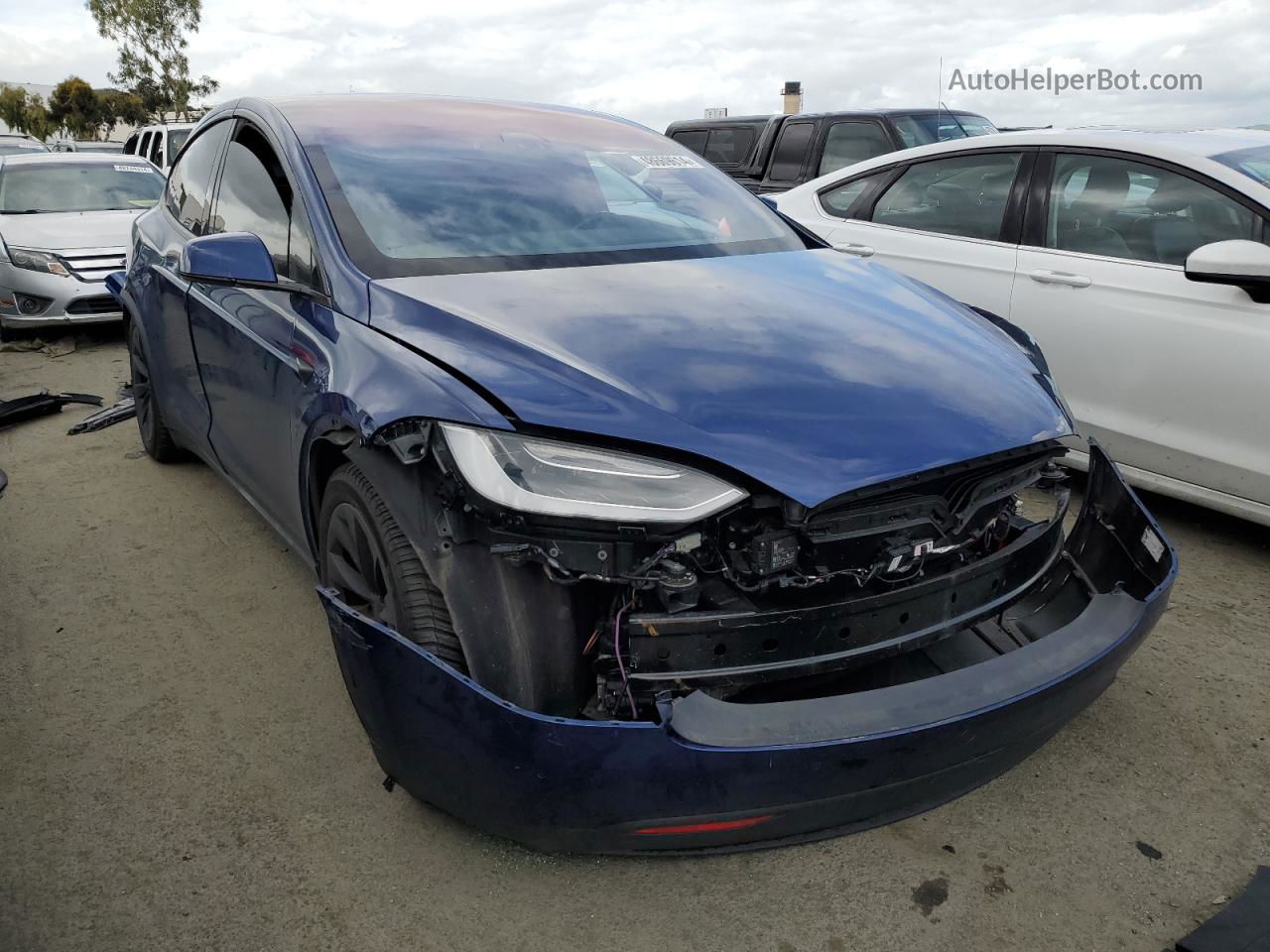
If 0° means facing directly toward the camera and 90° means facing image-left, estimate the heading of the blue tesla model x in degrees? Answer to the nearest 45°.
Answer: approximately 315°

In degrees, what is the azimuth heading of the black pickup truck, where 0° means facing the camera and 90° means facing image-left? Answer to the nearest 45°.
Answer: approximately 315°

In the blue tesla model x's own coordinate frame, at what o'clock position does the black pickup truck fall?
The black pickup truck is roughly at 8 o'clock from the blue tesla model x.

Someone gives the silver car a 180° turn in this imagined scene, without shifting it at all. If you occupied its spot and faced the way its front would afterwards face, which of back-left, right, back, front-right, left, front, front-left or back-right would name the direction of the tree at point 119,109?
front-right

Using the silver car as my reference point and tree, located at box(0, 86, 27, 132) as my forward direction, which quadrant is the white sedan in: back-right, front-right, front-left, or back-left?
back-right

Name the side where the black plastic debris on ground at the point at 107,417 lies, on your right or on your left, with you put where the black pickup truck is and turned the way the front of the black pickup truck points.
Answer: on your right

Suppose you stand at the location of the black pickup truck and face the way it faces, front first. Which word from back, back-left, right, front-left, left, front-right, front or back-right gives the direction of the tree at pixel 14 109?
back

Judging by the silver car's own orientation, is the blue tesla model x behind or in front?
in front

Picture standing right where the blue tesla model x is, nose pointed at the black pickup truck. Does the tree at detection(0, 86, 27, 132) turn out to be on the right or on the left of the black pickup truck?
left

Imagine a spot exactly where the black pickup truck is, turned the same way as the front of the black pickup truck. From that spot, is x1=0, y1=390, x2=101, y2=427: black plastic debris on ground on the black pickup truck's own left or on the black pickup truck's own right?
on the black pickup truck's own right

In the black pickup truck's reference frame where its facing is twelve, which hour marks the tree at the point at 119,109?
The tree is roughly at 6 o'clock from the black pickup truck.

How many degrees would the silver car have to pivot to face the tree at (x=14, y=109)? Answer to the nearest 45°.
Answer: approximately 135° to its left

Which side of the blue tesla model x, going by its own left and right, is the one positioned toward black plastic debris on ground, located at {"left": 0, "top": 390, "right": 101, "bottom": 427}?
back

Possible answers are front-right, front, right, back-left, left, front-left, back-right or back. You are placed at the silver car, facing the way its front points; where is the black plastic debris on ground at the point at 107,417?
front-right

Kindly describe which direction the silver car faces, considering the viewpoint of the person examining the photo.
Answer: facing the viewer and to the right of the viewer

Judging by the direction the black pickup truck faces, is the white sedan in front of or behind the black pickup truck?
in front
